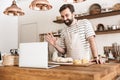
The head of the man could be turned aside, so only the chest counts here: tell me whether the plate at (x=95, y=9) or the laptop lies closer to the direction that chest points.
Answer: the laptop

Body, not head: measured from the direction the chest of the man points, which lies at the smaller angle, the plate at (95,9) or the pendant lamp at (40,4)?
the pendant lamp

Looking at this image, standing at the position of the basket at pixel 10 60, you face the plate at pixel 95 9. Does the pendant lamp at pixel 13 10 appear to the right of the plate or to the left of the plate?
left

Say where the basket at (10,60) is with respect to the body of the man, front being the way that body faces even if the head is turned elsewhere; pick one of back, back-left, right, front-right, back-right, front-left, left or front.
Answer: front

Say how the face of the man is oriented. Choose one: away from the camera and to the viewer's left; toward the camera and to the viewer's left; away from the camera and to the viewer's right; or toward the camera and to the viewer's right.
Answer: toward the camera and to the viewer's left

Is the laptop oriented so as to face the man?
yes

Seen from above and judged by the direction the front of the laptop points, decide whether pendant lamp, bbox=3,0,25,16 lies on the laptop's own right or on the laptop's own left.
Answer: on the laptop's own left

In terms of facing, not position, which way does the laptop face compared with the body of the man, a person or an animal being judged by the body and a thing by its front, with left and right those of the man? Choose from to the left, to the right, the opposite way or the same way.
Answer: the opposite way

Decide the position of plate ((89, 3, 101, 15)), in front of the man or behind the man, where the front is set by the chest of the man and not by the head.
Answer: behind

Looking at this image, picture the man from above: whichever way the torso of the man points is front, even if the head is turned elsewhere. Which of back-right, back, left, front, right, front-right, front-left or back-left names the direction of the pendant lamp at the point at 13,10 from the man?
right

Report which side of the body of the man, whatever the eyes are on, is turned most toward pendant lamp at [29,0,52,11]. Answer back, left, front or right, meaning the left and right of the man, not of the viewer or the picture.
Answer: right

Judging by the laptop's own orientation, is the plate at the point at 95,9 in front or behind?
in front

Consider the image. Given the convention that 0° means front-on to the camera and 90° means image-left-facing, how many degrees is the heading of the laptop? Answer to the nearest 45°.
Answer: approximately 225°
